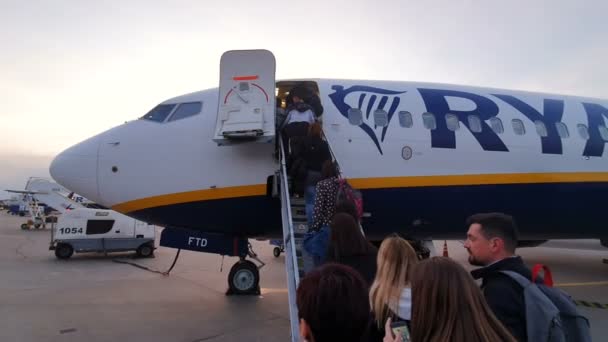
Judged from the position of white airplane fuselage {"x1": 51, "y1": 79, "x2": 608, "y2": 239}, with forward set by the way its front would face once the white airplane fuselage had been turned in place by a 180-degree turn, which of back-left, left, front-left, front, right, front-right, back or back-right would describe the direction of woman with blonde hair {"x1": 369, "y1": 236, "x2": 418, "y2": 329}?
right

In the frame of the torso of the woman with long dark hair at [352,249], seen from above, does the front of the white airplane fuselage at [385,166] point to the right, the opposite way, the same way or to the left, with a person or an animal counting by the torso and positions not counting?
to the left

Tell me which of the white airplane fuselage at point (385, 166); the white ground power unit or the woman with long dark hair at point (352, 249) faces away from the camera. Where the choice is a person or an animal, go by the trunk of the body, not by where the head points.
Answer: the woman with long dark hair

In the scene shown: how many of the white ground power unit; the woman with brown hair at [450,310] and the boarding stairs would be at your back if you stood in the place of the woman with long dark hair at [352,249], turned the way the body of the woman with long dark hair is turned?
1

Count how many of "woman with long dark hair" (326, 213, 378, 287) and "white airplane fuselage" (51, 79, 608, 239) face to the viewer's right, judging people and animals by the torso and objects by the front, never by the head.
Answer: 0

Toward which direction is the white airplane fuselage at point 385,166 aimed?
to the viewer's left

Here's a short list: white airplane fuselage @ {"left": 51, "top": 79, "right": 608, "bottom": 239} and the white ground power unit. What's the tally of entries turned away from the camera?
0

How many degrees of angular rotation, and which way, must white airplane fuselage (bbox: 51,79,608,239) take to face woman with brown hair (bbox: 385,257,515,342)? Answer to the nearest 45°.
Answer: approximately 90° to its left

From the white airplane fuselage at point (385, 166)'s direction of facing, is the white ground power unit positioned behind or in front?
in front

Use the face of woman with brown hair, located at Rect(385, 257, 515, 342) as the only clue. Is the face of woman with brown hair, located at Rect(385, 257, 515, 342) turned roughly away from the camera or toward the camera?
away from the camera

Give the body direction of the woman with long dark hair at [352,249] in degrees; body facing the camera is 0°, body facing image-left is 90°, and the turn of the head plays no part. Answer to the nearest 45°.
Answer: approximately 180°

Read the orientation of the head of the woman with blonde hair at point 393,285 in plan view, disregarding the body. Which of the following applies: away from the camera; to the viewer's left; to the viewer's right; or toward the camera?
away from the camera

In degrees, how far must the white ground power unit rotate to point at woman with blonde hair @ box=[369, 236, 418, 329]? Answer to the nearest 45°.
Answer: approximately 90° to its right

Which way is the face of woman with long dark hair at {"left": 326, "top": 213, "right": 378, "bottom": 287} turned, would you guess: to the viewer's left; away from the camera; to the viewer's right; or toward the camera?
away from the camera
